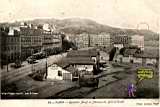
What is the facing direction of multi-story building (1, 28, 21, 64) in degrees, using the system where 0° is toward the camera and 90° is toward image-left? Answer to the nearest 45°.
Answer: approximately 315°
